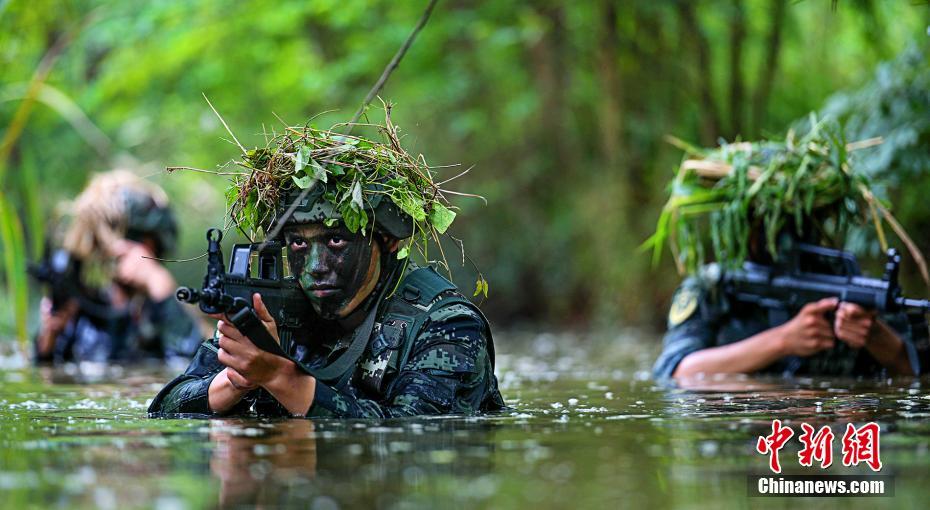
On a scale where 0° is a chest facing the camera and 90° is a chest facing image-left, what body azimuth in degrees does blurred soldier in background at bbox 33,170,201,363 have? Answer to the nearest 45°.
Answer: approximately 45°

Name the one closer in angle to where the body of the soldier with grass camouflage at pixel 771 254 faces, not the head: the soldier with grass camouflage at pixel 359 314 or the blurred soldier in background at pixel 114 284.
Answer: the soldier with grass camouflage

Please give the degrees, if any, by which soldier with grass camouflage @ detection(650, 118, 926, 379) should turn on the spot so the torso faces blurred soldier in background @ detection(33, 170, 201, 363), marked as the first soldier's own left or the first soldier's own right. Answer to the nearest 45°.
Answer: approximately 135° to the first soldier's own right

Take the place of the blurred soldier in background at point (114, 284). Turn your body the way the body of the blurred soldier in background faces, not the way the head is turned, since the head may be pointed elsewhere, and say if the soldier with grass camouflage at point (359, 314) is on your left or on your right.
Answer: on your left

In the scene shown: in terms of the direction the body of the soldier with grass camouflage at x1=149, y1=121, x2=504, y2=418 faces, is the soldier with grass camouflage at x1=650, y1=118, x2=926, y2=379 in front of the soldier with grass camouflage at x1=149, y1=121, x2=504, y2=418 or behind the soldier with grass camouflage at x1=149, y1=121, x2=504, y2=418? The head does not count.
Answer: behind

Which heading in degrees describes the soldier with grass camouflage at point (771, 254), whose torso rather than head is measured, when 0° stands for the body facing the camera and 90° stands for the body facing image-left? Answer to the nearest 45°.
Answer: approximately 315°

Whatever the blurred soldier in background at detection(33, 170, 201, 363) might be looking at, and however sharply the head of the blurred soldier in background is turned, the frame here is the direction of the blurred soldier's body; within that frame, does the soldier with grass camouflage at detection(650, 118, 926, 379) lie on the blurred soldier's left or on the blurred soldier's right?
on the blurred soldier's left
